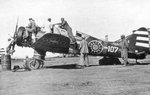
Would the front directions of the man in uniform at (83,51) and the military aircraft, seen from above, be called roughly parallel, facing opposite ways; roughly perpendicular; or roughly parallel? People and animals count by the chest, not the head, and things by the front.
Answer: roughly perpendicular

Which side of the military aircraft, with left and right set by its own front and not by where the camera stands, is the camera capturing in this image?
left
